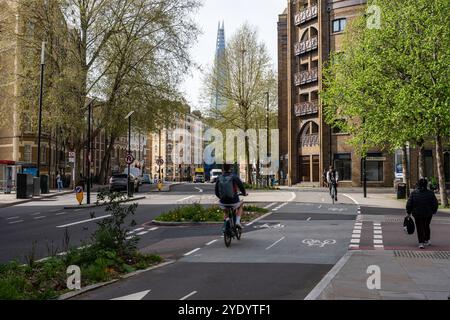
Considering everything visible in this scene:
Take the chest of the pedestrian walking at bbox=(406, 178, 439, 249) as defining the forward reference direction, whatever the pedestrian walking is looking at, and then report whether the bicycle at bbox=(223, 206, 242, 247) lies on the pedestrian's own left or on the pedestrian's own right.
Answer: on the pedestrian's own left

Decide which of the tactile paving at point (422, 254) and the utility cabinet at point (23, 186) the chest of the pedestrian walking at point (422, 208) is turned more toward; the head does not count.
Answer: the utility cabinet

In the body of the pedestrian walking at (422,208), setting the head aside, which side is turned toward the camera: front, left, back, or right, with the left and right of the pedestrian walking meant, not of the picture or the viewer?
back

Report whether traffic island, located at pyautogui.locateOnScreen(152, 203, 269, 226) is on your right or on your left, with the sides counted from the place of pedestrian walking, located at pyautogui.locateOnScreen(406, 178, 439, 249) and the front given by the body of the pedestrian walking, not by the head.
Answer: on your left
